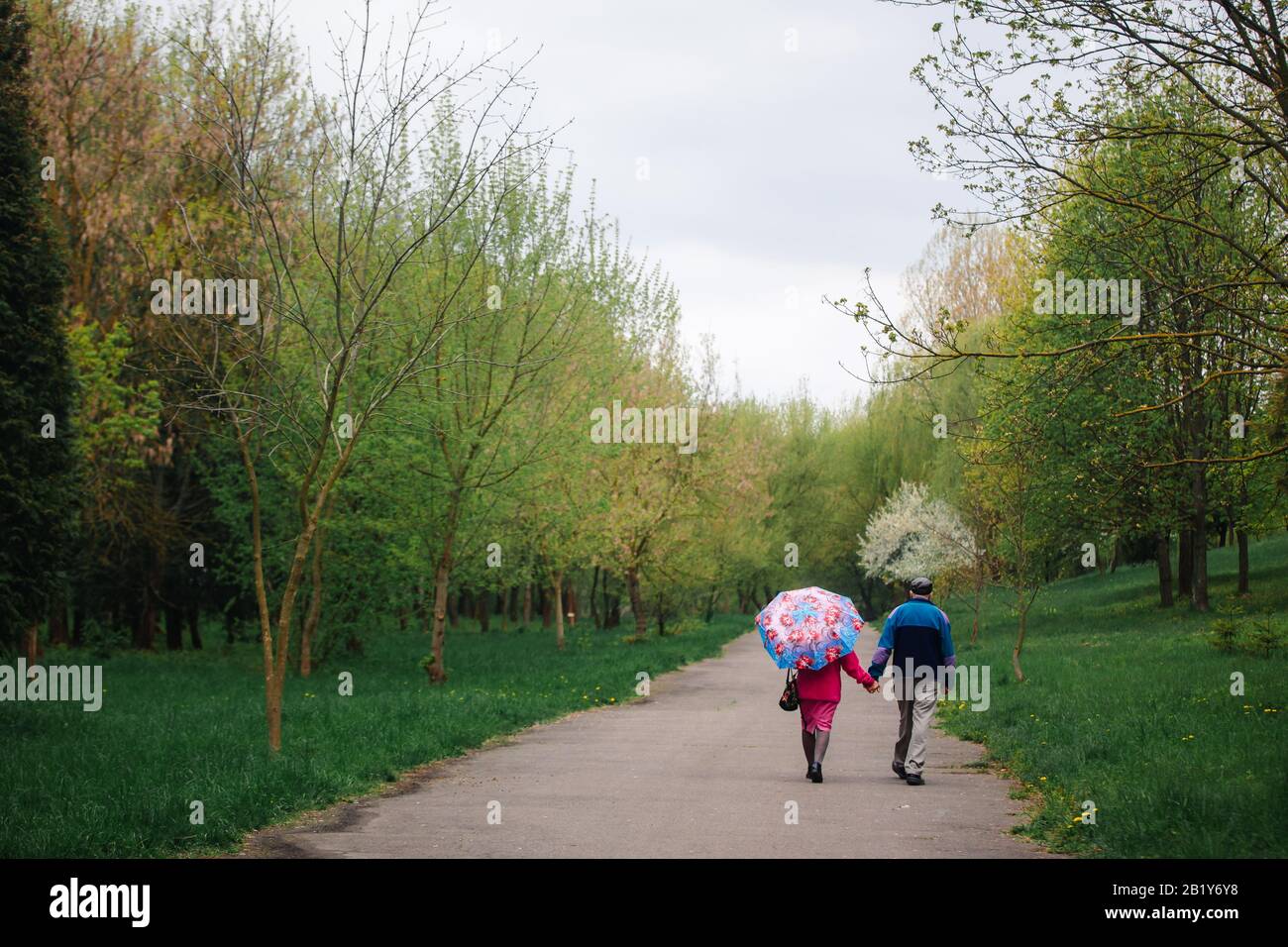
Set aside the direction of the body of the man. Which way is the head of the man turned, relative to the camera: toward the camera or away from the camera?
away from the camera

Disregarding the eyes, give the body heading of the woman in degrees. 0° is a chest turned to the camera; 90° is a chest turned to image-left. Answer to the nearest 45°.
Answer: approximately 180°

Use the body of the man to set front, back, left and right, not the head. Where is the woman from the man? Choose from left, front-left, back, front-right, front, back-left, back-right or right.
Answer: left

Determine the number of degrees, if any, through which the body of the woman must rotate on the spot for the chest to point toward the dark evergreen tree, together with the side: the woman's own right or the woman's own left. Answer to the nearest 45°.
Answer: approximately 45° to the woman's own left

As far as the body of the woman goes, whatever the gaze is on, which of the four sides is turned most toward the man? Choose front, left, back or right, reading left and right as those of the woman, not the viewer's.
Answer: right

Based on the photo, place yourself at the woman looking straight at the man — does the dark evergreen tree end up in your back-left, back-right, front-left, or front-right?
back-left

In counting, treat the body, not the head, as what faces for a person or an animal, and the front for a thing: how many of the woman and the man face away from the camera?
2

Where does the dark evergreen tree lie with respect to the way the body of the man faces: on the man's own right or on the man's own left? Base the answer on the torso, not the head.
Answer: on the man's own left

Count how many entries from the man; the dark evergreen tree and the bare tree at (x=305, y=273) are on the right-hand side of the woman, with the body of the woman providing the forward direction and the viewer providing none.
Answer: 1

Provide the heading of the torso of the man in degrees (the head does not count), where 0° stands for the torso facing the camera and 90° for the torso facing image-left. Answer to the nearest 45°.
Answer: approximately 180°
